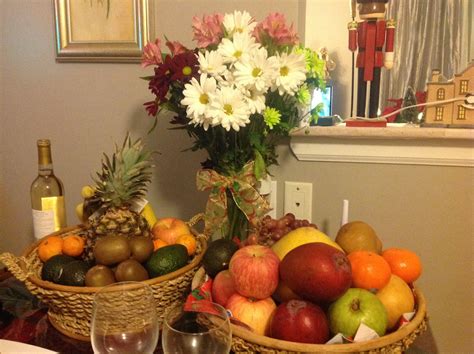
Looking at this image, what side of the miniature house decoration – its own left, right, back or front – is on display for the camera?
front

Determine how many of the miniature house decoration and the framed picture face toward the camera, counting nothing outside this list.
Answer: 2

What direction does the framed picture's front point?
toward the camera

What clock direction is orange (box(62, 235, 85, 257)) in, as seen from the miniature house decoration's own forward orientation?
The orange is roughly at 2 o'clock from the miniature house decoration.

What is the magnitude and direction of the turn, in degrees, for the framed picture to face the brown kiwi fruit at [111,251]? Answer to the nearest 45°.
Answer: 0° — it already faces it

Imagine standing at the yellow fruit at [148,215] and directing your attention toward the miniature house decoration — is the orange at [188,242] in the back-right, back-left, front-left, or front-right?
front-right

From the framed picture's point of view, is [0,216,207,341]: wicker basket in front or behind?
in front

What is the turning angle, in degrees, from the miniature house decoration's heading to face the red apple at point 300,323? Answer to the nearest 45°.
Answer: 0° — it already faces it
